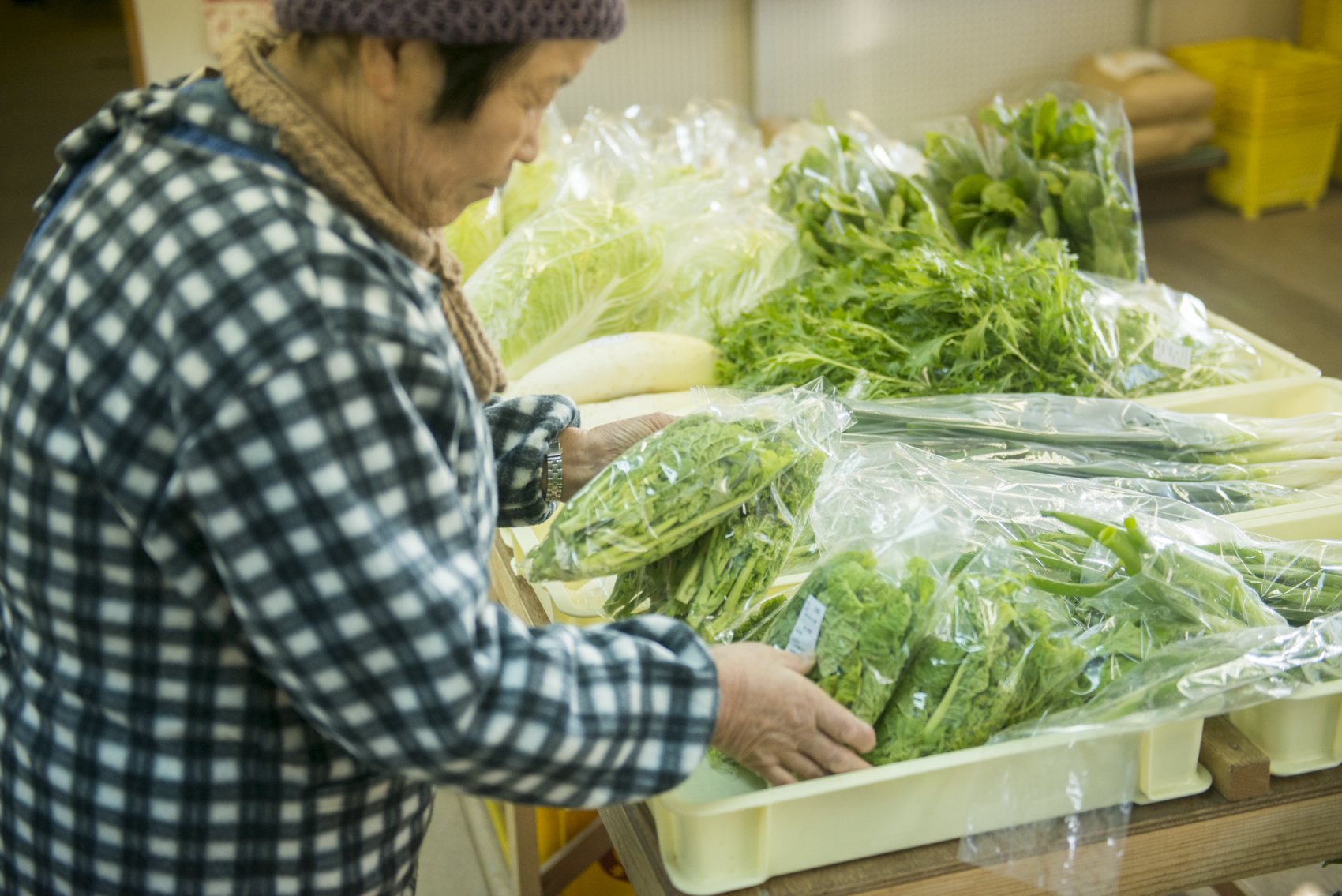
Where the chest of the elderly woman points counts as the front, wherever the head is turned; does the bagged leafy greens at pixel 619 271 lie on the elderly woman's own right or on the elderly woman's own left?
on the elderly woman's own left

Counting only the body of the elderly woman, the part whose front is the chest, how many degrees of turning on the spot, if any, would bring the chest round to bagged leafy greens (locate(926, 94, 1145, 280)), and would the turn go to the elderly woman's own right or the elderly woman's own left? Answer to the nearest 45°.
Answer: approximately 45° to the elderly woman's own left

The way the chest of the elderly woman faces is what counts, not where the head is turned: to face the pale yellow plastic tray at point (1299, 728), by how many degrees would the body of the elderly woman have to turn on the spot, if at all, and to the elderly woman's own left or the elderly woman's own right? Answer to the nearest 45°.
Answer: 0° — they already face it

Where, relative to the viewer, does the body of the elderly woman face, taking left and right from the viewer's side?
facing to the right of the viewer
